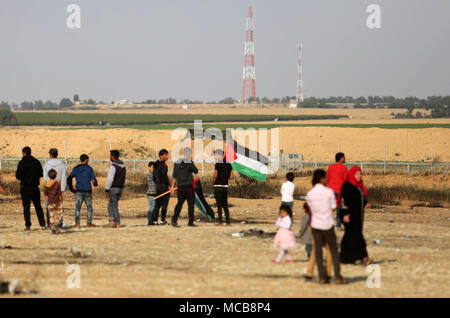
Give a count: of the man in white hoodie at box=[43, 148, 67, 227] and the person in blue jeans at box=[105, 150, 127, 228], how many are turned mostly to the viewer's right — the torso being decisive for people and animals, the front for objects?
0

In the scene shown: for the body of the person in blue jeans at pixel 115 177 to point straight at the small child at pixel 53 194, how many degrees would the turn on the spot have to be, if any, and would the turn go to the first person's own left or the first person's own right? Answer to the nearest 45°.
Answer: approximately 90° to the first person's own left

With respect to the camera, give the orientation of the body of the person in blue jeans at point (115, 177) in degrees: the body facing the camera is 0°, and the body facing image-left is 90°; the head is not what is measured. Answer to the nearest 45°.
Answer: approximately 135°

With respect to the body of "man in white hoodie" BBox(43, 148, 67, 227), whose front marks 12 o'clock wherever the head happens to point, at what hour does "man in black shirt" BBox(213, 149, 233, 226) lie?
The man in black shirt is roughly at 3 o'clock from the man in white hoodie.

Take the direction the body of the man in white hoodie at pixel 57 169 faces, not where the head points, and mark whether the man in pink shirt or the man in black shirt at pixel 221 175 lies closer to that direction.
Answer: the man in black shirt

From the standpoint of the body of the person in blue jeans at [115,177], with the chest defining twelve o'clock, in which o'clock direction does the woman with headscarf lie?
The woman with headscarf is roughly at 6 o'clock from the person in blue jeans.

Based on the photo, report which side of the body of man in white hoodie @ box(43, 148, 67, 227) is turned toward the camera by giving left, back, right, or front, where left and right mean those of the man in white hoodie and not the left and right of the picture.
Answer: back

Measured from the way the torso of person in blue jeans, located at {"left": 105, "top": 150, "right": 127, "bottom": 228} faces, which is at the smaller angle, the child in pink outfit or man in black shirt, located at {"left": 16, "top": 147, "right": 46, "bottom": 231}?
the man in black shirt
